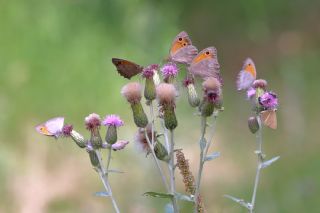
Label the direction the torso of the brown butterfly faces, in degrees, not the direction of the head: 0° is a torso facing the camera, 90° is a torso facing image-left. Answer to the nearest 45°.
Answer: approximately 270°
